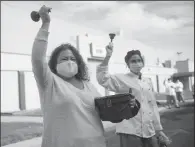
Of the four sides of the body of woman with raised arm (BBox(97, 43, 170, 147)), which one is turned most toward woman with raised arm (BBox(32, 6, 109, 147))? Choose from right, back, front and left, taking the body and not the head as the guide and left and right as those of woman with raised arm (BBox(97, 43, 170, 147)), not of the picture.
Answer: right

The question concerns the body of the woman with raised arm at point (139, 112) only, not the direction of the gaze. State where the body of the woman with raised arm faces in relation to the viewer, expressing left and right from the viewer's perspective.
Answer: facing the viewer and to the right of the viewer
